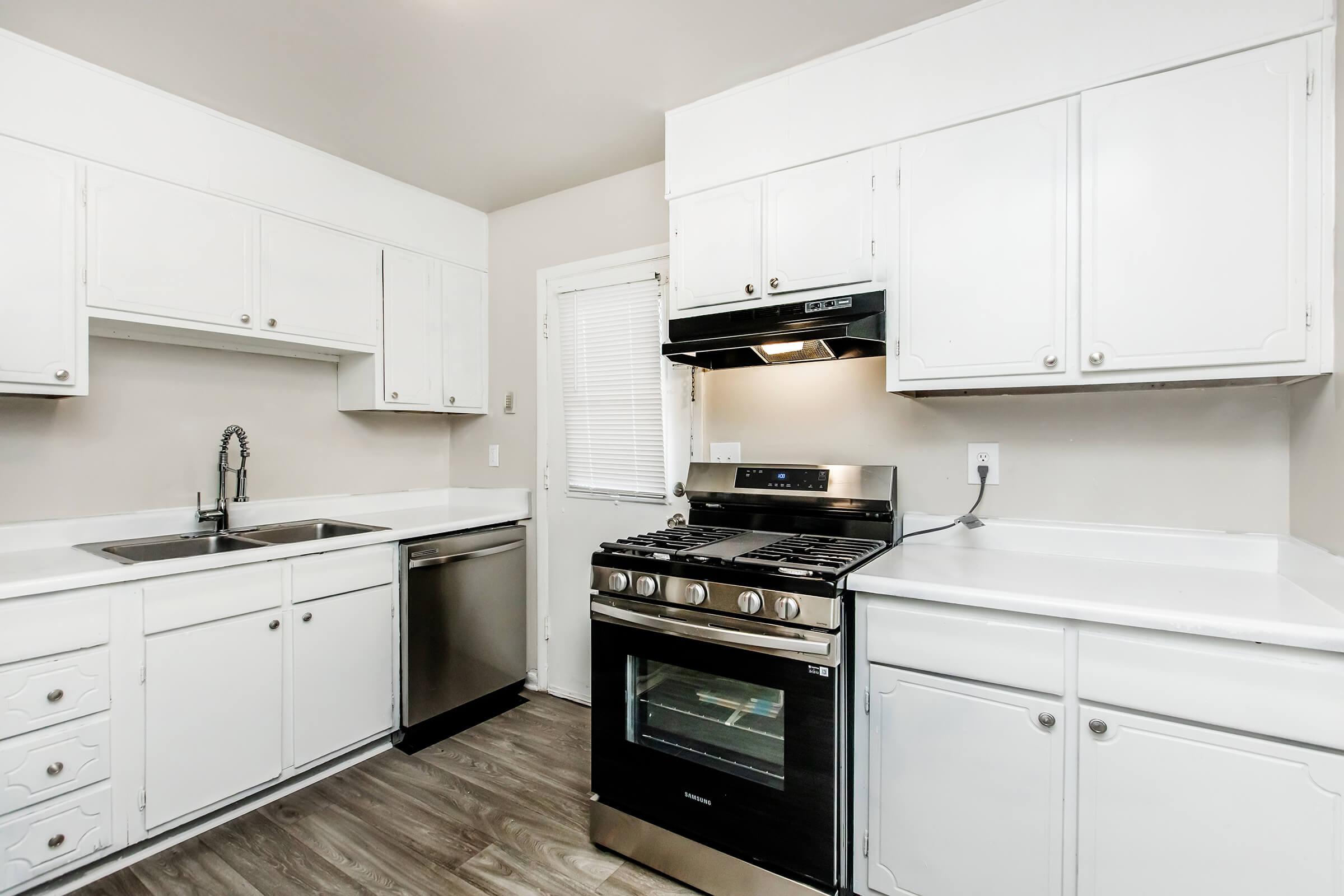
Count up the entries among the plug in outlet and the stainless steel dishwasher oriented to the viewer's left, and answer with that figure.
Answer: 0

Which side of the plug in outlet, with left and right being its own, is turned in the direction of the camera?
front

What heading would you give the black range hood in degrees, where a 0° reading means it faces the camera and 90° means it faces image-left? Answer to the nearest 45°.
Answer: approximately 45°

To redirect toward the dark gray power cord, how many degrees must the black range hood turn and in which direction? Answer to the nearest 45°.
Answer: approximately 135° to its left

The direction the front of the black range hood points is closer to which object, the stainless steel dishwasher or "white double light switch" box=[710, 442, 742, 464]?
the stainless steel dishwasher

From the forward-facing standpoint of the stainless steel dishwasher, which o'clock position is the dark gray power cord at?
The dark gray power cord is roughly at 12 o'clock from the stainless steel dishwasher.

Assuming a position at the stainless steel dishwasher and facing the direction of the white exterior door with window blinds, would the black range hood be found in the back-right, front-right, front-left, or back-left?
front-right

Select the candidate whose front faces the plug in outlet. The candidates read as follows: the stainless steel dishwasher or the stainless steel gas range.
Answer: the stainless steel dishwasher

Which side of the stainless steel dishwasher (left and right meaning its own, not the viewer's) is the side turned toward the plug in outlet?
front

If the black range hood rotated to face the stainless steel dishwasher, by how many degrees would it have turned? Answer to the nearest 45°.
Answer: approximately 45° to its right

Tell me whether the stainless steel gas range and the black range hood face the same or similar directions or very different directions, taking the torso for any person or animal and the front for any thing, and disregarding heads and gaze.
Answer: same or similar directions

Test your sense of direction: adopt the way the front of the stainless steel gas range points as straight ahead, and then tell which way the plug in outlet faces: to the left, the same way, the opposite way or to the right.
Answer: the same way

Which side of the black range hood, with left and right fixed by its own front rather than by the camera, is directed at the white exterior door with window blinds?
right

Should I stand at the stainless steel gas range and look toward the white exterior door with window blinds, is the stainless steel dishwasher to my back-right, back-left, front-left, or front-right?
front-left

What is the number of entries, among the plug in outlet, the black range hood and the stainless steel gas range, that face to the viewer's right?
0
